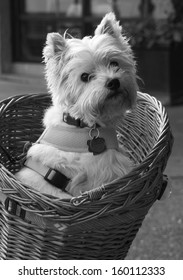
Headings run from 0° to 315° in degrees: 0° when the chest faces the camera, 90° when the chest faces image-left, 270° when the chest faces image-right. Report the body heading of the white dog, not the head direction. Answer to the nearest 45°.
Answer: approximately 315°
